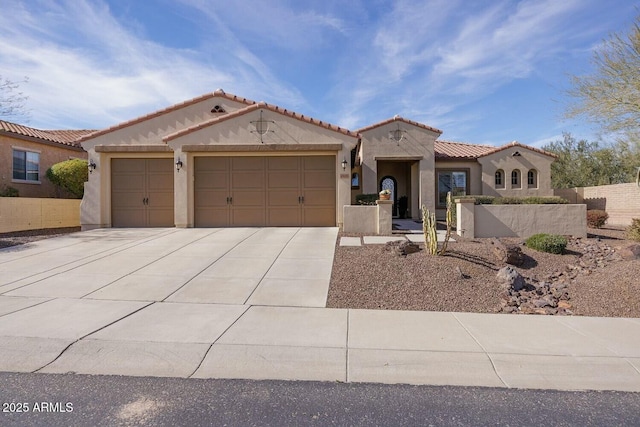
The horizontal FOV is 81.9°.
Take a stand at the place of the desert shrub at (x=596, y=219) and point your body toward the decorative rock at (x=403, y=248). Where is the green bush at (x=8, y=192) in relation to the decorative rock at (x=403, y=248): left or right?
right

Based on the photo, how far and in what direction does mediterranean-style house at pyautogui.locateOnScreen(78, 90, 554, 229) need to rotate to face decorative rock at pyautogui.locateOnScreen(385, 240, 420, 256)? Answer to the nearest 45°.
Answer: approximately 45° to its left

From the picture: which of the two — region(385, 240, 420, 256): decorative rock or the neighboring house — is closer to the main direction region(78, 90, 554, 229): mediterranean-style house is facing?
the decorative rock

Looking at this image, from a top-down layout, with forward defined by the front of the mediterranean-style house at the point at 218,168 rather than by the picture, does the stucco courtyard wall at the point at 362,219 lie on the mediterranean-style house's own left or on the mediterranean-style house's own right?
on the mediterranean-style house's own left

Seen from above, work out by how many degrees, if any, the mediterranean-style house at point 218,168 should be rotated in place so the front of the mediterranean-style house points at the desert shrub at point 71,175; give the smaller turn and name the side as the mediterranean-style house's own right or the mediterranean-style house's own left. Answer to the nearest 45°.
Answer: approximately 90° to the mediterranean-style house's own right

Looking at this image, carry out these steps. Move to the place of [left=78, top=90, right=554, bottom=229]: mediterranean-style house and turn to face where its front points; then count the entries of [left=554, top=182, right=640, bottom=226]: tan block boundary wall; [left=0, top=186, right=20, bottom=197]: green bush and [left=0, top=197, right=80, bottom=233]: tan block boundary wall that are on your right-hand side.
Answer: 2

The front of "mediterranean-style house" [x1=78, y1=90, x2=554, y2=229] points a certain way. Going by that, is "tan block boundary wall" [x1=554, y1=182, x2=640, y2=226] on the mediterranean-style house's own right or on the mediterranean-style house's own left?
on the mediterranean-style house's own left

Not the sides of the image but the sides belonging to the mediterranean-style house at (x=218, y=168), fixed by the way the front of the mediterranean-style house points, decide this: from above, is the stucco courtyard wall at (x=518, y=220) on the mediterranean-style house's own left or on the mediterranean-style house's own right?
on the mediterranean-style house's own left

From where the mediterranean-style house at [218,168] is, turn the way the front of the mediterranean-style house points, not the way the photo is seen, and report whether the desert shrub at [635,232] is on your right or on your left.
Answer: on your left

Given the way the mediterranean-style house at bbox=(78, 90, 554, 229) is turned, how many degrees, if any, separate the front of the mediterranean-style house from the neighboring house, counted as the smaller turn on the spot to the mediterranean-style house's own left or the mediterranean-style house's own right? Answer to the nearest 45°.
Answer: approximately 90° to the mediterranean-style house's own right

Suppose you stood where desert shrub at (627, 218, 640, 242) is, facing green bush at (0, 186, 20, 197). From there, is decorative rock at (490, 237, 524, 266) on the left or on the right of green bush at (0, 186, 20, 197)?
left

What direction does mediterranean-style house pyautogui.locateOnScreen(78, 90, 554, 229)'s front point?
toward the camera

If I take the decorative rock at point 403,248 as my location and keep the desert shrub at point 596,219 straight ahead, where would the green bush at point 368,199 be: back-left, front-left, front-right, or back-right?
front-left

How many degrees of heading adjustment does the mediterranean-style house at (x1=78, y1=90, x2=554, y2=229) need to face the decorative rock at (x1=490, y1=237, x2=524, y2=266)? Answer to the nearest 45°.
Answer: approximately 45° to its left

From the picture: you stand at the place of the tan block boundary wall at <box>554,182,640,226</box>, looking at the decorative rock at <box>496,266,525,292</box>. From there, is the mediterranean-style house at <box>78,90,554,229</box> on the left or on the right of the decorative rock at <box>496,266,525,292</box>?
right

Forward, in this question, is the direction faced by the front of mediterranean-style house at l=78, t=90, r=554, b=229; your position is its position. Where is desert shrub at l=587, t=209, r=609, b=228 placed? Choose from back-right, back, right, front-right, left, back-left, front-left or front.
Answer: left

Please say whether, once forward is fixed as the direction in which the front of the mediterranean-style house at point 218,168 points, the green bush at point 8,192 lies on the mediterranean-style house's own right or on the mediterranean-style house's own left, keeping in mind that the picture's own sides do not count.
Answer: on the mediterranean-style house's own right
